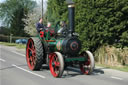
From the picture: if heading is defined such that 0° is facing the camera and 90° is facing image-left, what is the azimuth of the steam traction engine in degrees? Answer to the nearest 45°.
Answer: approximately 315°
